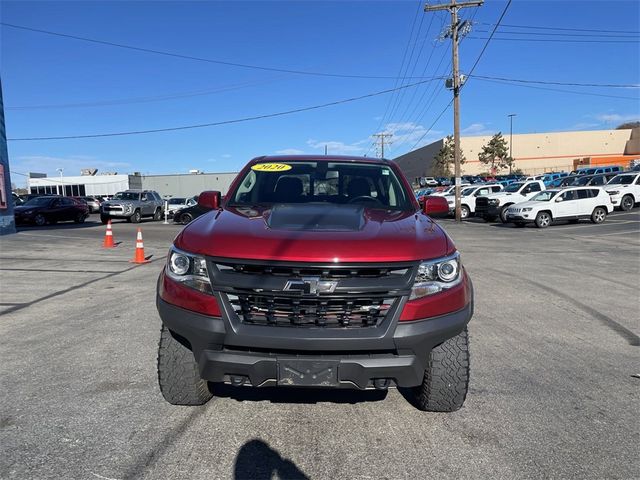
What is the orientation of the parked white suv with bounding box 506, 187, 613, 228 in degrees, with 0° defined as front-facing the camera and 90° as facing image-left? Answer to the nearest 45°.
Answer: approximately 45°

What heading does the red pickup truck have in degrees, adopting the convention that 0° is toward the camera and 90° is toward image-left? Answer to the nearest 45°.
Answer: approximately 0°

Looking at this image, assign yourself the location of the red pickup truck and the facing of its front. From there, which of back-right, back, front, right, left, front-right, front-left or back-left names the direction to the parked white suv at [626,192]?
back-left

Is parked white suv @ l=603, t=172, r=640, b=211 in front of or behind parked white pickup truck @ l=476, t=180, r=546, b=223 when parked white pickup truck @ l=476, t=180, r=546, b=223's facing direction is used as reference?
behind

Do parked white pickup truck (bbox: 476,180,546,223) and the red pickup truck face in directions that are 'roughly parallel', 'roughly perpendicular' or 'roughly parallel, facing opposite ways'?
roughly perpendicular

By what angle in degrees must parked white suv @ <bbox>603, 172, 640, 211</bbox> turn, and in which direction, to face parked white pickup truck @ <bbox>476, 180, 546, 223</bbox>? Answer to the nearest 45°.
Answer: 0° — it already faces it

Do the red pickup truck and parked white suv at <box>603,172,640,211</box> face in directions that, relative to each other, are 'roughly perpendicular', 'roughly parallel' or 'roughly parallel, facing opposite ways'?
roughly perpendicular

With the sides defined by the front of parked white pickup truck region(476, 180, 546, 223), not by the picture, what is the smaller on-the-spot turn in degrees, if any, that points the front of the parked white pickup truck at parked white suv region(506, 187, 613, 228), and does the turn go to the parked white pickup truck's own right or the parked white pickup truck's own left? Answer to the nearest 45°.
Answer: approximately 90° to the parked white pickup truck's own left

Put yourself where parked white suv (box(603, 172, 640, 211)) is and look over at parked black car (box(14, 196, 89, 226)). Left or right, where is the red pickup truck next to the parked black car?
left
